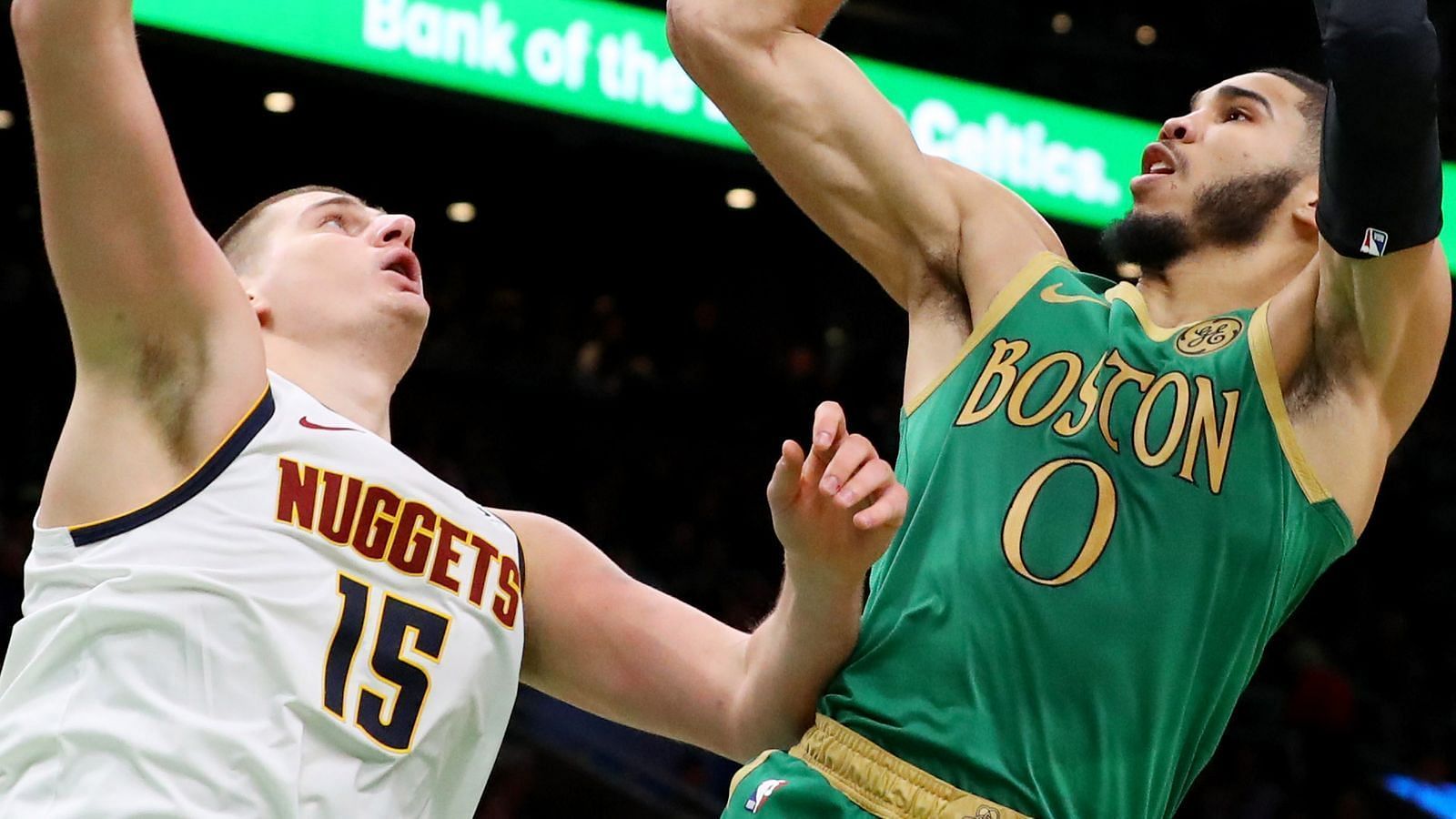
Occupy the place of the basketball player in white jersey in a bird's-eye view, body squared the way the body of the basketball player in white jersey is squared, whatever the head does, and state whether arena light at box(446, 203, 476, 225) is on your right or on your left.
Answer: on your left

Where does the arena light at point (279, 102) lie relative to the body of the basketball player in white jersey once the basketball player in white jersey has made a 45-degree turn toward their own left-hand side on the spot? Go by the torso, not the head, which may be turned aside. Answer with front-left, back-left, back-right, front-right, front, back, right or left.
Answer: left

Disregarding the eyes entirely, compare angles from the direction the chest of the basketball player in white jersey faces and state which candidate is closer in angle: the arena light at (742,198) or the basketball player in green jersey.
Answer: the basketball player in green jersey

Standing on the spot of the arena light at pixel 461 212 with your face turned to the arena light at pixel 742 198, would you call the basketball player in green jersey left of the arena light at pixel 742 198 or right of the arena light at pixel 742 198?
right

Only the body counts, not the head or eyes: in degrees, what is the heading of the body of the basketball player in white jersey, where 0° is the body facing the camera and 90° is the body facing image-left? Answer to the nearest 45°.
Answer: approximately 315°

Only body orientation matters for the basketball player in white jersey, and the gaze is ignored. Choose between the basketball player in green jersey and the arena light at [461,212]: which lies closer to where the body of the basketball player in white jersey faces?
the basketball player in green jersey

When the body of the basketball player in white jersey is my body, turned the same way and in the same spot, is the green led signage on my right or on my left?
on my left

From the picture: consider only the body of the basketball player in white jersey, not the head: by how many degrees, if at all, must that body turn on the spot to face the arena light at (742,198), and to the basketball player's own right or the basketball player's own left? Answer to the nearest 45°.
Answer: approximately 135° to the basketball player's own left
